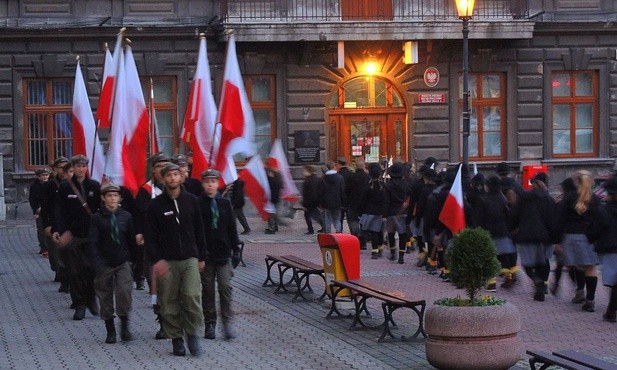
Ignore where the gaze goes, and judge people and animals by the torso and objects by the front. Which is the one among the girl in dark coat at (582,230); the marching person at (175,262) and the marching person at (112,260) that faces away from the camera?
the girl in dark coat

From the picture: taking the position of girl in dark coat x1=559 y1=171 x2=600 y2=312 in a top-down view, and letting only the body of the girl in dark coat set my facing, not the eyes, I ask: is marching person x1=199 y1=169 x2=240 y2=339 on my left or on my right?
on my left

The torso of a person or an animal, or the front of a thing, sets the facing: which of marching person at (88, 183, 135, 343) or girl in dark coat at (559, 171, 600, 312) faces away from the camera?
the girl in dark coat

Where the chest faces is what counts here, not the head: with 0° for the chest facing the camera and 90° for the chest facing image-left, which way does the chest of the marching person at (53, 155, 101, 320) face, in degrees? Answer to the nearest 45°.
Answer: approximately 0°

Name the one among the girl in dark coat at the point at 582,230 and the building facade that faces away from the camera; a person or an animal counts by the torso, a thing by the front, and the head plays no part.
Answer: the girl in dark coat

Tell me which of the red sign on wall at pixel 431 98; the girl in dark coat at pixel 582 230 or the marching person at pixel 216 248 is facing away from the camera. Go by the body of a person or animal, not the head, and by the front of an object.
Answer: the girl in dark coat

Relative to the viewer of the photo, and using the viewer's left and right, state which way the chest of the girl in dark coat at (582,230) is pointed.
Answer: facing away from the viewer

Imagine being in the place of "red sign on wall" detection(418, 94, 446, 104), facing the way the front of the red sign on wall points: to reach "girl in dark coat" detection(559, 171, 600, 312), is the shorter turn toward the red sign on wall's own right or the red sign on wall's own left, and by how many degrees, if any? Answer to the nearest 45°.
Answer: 0° — it already faces them
